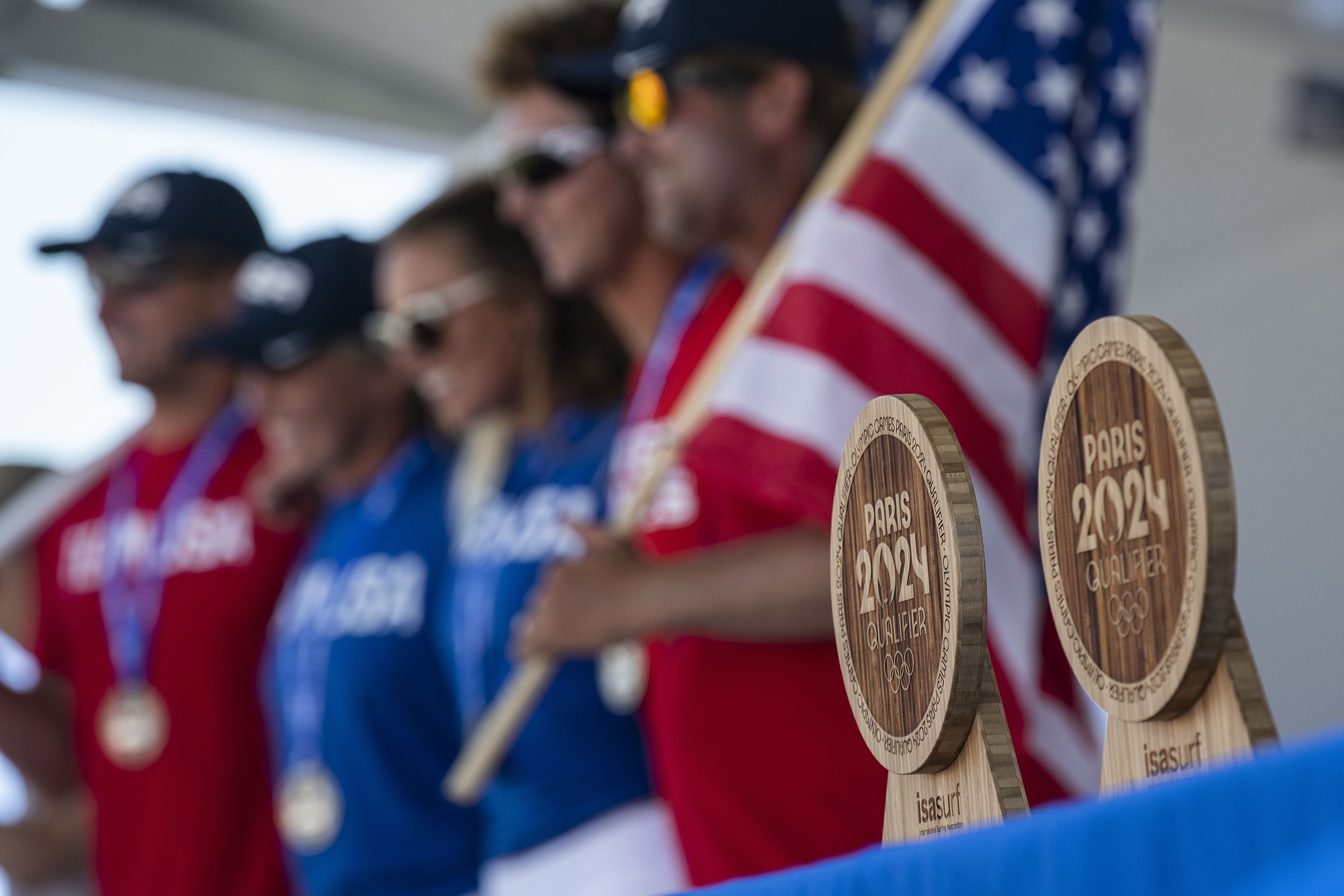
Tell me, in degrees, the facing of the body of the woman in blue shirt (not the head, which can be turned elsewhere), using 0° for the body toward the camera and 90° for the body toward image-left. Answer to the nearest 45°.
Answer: approximately 45°

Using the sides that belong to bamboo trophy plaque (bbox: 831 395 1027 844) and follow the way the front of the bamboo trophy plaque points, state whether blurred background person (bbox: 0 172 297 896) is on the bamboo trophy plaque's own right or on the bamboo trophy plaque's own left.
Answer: on the bamboo trophy plaque's own right

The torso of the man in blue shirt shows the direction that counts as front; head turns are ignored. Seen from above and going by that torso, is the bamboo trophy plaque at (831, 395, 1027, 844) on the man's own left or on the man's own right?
on the man's own left

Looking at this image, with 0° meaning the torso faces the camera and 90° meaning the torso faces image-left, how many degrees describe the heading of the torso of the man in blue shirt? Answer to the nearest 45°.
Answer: approximately 45°

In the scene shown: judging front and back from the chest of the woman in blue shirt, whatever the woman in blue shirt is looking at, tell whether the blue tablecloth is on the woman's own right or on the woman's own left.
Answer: on the woman's own left

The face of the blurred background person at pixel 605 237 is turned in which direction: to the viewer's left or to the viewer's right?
to the viewer's left

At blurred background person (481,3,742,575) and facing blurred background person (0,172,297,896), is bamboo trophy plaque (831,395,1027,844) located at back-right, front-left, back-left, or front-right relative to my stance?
back-left

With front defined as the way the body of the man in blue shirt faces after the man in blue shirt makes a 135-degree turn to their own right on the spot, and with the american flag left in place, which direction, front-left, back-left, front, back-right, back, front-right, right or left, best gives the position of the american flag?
back-right
